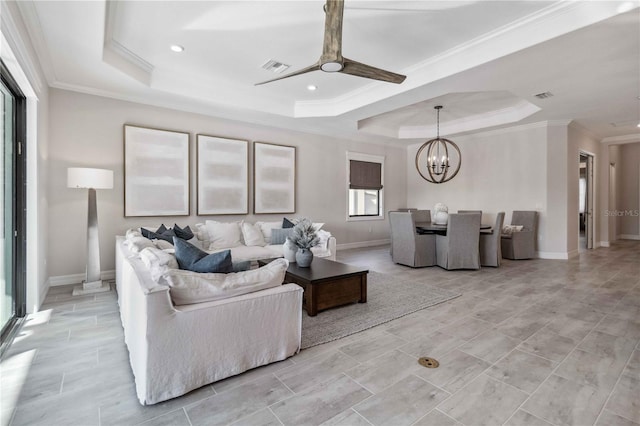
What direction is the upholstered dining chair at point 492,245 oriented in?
to the viewer's left

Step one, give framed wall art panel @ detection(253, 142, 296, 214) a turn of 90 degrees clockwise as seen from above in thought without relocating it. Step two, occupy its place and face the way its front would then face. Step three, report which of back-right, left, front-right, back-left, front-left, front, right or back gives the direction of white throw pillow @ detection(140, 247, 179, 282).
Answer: front-left

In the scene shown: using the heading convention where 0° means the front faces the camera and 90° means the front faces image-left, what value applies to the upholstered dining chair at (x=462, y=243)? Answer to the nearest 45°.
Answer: approximately 135°

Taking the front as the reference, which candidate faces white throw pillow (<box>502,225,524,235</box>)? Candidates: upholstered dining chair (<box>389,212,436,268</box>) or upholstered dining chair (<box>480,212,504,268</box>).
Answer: upholstered dining chair (<box>389,212,436,268</box>)

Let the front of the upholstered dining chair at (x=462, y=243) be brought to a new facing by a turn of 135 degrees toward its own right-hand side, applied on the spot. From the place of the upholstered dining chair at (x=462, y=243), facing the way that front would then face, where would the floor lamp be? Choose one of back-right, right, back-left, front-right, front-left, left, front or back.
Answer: back-right

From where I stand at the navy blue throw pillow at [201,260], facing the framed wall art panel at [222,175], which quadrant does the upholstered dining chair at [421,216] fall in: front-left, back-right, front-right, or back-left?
front-right

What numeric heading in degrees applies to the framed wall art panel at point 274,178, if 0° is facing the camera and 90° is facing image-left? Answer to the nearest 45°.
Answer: approximately 315°

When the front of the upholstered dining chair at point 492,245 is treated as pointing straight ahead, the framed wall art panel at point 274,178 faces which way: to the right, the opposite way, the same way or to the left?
the opposite way

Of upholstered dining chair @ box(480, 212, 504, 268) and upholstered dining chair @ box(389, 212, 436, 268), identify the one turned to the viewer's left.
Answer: upholstered dining chair @ box(480, 212, 504, 268)

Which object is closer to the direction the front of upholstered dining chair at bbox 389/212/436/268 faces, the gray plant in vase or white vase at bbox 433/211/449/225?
the white vase

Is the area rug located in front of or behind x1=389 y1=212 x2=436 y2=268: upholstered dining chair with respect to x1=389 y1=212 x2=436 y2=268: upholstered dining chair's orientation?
behind

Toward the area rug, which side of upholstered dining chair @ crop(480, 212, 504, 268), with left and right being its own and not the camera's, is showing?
left

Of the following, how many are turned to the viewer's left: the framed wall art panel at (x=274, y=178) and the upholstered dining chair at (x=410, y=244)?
0

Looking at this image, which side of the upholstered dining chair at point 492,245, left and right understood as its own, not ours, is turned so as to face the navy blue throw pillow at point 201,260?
left

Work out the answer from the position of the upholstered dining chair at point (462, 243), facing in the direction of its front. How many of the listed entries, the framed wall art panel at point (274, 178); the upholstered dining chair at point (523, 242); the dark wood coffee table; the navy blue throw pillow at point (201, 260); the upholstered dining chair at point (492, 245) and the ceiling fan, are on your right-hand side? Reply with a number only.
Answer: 2
